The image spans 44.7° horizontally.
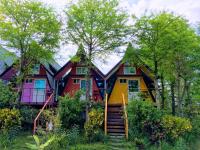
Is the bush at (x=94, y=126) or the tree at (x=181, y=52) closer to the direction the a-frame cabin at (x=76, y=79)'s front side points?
the bush

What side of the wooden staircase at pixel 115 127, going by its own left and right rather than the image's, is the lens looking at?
front

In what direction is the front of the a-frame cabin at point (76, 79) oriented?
toward the camera

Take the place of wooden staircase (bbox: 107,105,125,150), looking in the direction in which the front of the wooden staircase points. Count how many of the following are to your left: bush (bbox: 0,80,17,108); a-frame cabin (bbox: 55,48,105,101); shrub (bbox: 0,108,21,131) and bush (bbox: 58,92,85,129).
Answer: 0

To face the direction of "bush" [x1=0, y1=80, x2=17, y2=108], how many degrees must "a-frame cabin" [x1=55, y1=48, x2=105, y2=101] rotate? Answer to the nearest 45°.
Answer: approximately 45° to its right

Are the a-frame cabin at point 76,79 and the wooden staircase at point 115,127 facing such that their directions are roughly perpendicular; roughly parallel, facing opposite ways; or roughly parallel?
roughly parallel

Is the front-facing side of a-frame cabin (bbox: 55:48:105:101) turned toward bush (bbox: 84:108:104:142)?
yes

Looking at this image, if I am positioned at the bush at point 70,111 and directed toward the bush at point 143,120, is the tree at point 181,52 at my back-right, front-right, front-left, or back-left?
front-left

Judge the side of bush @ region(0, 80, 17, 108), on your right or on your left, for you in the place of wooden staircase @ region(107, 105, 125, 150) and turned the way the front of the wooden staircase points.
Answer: on your right

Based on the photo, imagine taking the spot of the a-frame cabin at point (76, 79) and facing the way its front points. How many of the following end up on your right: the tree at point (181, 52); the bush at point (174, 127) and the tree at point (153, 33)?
0

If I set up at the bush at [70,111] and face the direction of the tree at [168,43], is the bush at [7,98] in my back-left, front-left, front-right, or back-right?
back-left

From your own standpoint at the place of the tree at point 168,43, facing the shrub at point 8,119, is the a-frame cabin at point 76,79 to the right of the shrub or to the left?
right

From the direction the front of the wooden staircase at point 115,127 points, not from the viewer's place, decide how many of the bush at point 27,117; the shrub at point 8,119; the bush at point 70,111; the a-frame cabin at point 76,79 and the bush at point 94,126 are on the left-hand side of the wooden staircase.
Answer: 0

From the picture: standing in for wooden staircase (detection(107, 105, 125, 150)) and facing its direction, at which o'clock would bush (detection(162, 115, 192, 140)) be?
The bush is roughly at 10 o'clock from the wooden staircase.

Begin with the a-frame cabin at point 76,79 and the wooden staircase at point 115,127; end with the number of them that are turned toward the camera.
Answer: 2

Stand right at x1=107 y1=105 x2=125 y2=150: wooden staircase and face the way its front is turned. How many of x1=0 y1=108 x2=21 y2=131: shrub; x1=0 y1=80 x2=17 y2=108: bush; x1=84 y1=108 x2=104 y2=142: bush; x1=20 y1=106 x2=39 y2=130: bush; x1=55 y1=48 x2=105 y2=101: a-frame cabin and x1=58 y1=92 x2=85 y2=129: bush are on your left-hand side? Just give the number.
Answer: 0
